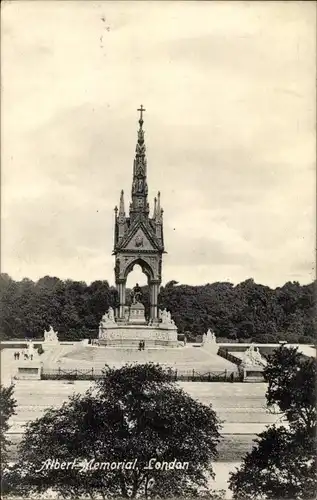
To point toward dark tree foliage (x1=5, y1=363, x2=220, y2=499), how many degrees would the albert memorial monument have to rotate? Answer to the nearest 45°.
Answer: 0° — it already faces it

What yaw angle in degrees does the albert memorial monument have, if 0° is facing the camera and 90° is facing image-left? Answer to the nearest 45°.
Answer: approximately 0°

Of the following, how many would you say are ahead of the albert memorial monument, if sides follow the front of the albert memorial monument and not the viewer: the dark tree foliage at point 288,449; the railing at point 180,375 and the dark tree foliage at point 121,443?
3
